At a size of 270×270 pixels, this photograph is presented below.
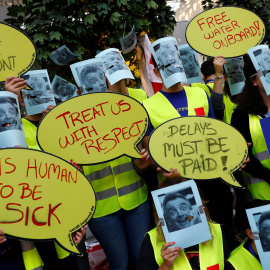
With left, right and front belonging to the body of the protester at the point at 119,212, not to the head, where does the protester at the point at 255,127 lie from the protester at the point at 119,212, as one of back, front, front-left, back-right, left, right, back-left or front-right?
left

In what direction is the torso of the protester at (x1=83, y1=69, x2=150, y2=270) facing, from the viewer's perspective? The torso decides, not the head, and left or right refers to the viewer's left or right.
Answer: facing the viewer

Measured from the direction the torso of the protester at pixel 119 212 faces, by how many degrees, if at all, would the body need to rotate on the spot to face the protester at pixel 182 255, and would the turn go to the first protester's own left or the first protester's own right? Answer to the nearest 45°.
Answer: approximately 45° to the first protester's own left

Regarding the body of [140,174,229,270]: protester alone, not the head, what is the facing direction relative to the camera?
toward the camera

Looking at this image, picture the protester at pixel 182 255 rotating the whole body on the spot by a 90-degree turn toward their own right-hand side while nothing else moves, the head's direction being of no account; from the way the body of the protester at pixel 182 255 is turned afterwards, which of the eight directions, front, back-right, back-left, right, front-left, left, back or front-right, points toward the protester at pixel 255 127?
back-right

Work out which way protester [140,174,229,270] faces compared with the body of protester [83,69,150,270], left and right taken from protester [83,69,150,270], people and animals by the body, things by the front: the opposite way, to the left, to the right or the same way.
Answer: the same way

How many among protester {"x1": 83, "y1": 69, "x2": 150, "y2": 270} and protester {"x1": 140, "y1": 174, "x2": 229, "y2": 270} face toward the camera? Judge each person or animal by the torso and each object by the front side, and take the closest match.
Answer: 2

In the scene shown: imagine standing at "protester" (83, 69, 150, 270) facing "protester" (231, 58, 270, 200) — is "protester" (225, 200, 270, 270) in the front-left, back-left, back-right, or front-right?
front-right

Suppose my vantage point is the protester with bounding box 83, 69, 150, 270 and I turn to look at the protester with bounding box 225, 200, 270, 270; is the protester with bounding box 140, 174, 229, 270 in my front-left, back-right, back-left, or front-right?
front-right
